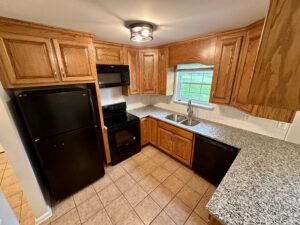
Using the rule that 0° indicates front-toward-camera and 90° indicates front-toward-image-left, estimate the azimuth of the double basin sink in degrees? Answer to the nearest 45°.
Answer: approximately 45°

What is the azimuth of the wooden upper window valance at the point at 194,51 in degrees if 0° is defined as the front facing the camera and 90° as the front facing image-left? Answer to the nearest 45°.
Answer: approximately 45°

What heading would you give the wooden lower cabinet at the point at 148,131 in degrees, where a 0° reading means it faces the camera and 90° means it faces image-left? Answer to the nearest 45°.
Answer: approximately 0°

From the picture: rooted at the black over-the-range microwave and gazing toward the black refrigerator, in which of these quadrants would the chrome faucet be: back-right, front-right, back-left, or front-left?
back-left

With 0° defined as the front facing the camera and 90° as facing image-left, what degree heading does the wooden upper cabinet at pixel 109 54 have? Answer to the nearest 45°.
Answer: approximately 315°

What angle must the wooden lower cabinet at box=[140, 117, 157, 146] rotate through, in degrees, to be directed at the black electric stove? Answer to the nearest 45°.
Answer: approximately 45° to its right

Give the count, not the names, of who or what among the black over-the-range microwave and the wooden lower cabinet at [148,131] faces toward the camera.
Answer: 2
